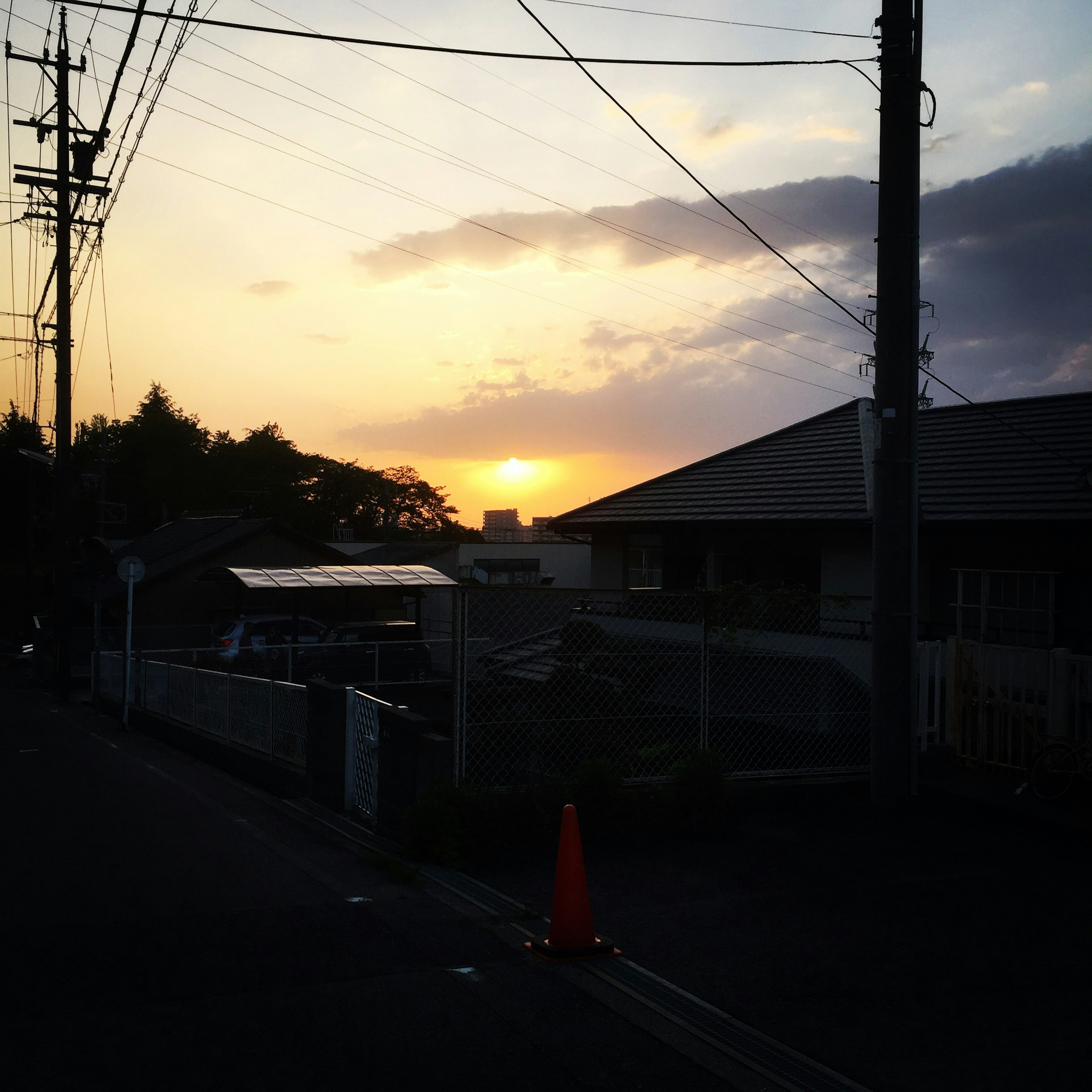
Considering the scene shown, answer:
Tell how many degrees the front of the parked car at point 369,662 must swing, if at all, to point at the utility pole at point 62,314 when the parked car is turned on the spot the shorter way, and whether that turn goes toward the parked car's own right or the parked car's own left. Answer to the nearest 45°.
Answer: approximately 45° to the parked car's own right

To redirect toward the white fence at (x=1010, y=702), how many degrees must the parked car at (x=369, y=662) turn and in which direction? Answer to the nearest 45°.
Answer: approximately 135° to its left

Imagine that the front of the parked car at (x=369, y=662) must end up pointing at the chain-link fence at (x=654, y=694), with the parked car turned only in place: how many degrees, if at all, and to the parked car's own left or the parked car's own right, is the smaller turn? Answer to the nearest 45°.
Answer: approximately 90° to the parked car's own left

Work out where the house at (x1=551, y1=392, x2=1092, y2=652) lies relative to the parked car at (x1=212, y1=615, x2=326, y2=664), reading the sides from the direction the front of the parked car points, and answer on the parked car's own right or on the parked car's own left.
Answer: on the parked car's own right

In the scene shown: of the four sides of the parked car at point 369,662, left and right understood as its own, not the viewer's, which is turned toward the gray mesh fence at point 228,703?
left

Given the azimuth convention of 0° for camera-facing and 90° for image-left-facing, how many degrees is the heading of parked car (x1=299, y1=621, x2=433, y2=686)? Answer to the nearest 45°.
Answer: approximately 90°

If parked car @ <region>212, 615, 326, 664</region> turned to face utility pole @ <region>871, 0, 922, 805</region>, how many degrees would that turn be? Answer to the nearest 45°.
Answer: approximately 135° to its right

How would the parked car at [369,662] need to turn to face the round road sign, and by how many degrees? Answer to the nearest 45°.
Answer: approximately 45° to its left
